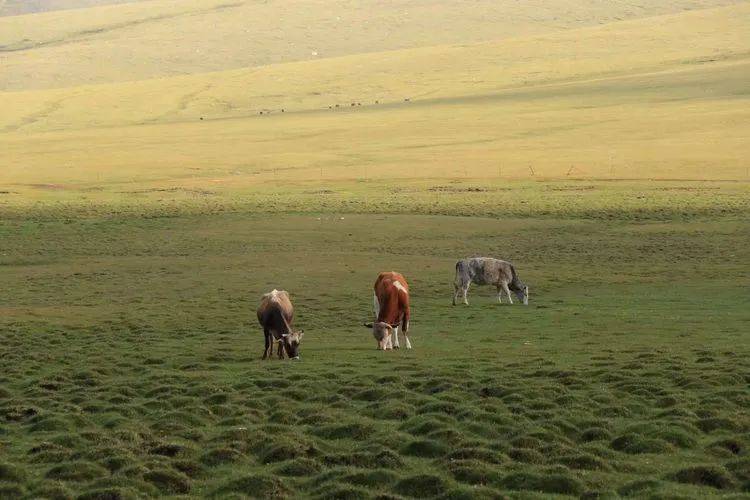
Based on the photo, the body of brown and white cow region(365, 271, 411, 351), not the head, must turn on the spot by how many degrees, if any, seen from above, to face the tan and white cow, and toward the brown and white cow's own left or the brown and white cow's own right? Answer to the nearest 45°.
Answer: approximately 45° to the brown and white cow's own right

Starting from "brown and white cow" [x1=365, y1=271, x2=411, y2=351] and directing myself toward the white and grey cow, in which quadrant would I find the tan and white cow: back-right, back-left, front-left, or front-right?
back-left

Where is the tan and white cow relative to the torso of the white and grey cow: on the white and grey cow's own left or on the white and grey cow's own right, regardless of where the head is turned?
on the white and grey cow's own right

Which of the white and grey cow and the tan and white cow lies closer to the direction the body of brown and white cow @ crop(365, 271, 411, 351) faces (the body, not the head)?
the tan and white cow

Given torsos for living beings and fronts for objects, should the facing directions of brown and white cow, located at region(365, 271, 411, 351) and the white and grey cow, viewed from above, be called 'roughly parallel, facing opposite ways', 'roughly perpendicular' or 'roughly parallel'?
roughly perpendicular

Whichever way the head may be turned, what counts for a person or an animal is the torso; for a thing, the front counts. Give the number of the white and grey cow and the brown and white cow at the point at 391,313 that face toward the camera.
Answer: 1

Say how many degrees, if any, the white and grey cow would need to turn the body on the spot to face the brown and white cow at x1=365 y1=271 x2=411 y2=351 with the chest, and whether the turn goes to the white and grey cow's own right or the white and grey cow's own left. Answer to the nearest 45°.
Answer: approximately 90° to the white and grey cow's own right

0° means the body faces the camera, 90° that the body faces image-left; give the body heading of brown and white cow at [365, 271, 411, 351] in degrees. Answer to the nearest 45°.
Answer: approximately 0°

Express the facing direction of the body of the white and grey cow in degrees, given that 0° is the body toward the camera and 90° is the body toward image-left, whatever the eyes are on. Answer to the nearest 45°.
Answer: approximately 270°

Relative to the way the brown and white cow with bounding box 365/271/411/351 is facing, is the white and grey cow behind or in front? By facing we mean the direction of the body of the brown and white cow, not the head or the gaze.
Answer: behind
